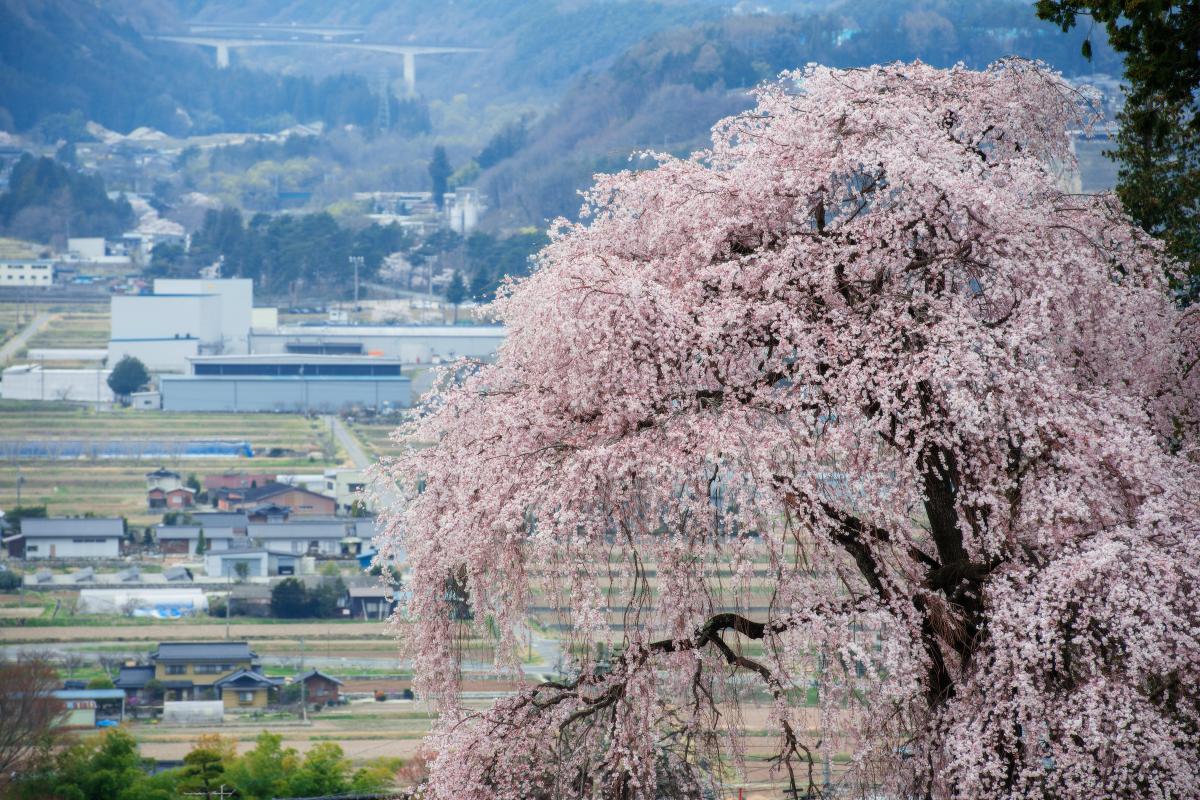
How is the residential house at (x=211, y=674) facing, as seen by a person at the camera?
facing the viewer

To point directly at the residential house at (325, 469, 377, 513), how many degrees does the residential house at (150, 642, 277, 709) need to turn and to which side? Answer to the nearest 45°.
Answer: approximately 180°

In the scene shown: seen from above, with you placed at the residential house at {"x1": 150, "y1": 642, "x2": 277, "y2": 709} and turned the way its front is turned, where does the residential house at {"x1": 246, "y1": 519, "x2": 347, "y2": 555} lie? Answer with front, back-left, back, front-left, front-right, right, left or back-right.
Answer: back

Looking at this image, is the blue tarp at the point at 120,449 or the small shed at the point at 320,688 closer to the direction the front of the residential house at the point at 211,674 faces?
the small shed

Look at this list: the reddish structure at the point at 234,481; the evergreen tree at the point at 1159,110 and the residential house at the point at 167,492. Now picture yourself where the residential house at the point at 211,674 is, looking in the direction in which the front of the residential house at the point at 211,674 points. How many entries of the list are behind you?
2

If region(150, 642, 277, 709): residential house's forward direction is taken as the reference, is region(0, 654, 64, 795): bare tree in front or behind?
in front

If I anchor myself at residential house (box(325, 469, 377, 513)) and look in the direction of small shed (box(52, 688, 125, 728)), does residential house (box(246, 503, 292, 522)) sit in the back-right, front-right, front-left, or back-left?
front-right

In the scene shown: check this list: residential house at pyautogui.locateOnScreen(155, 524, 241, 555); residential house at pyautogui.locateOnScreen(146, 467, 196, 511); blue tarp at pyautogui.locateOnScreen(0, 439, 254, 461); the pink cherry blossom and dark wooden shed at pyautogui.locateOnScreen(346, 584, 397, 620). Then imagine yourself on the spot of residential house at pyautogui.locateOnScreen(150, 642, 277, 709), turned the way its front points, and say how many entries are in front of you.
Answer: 1

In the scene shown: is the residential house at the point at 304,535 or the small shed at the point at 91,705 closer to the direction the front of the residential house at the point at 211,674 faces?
the small shed

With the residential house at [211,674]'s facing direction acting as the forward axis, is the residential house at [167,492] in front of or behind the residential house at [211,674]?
behind

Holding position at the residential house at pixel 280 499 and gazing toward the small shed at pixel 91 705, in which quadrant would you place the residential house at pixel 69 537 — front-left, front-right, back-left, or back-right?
front-right

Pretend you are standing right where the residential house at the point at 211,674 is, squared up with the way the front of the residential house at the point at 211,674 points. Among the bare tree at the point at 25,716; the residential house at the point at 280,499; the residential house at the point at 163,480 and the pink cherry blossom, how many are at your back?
2

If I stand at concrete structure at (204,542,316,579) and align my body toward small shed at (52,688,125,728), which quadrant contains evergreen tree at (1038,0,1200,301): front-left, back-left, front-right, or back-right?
front-left

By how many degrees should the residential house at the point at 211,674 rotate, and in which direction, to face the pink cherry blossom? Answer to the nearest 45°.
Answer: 0° — it already faces it

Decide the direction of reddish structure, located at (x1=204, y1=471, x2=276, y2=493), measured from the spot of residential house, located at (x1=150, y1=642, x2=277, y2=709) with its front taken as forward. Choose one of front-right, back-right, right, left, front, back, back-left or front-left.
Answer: back

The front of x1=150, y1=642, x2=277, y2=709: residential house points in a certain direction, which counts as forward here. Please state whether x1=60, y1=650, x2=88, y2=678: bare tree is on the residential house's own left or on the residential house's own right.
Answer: on the residential house's own right

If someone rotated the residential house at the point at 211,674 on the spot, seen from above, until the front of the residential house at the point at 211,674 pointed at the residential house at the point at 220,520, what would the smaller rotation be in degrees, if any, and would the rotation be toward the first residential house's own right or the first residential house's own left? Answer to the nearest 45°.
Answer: approximately 180°

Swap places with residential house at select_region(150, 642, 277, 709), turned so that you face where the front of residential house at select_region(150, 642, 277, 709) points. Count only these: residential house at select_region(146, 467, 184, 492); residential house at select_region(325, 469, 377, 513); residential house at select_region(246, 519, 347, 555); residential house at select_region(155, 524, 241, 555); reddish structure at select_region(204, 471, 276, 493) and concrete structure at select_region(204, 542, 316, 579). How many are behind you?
6
